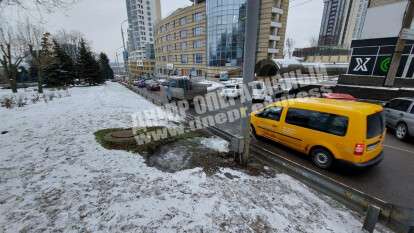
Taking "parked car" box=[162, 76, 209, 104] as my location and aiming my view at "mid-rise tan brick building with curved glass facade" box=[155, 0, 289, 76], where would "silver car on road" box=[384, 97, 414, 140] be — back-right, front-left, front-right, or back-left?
back-right

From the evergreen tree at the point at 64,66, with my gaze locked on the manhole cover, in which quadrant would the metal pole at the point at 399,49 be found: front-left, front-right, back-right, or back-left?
front-left

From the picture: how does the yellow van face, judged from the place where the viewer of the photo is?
facing away from the viewer and to the left of the viewer

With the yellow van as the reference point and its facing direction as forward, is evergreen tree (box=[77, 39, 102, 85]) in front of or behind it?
in front

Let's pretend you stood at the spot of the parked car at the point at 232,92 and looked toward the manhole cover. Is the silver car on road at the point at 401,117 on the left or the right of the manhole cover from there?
left

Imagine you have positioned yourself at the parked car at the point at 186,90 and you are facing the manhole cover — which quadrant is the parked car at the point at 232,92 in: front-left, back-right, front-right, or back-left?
back-left

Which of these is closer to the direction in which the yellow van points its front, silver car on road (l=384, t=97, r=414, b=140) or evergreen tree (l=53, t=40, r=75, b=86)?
the evergreen tree

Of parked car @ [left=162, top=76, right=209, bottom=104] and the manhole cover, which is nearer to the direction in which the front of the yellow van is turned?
the parked car

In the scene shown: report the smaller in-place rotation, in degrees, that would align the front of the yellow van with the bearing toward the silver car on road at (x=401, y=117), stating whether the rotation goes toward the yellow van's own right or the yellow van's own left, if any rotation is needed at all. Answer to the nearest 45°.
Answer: approximately 90° to the yellow van's own right

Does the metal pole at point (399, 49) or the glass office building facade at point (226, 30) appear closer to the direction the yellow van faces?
the glass office building facade

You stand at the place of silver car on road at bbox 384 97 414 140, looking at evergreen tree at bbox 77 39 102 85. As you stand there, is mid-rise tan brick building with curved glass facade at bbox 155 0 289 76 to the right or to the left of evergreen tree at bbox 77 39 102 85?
right

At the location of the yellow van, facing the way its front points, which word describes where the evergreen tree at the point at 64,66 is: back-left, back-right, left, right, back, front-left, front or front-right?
front-left

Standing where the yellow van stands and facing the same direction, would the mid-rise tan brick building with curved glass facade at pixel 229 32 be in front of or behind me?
in front

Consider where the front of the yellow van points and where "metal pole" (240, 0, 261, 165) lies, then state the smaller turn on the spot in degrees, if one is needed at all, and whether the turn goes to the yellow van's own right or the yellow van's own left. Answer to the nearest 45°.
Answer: approximately 90° to the yellow van's own left

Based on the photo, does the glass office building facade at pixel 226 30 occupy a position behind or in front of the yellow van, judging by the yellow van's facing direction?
in front

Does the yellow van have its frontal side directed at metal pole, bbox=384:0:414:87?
no
